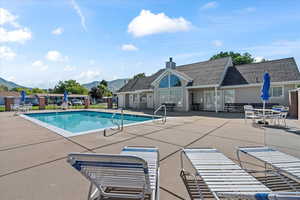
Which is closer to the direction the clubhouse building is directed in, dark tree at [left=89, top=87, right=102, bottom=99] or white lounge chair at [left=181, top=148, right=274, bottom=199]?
the white lounge chair

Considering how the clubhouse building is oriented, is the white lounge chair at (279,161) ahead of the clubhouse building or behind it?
ahead

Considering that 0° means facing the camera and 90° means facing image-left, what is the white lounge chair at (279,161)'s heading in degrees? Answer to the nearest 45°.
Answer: approximately 135°

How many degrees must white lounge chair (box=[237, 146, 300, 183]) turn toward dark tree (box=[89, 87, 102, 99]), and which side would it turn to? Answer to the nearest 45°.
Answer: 0° — it already faces it

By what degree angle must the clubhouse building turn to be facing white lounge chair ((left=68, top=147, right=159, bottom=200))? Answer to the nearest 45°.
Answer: approximately 45° to its left

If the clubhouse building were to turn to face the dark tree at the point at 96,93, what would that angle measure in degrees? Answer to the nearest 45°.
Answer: approximately 90° to its right

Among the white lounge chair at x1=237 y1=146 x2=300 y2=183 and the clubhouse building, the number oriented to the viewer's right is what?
0

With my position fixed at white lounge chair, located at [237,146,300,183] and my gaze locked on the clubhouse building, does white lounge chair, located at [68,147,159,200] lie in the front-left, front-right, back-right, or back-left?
back-left

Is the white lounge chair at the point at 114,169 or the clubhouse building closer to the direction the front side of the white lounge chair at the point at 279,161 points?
the clubhouse building

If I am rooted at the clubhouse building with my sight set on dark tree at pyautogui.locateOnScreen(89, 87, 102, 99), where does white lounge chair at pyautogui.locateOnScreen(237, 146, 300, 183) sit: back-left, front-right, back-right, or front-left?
back-left

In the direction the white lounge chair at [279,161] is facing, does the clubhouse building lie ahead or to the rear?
ahead
